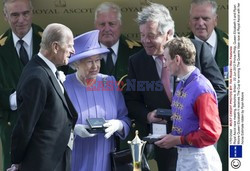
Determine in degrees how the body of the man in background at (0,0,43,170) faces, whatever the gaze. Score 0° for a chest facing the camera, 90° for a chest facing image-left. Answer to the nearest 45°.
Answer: approximately 0°

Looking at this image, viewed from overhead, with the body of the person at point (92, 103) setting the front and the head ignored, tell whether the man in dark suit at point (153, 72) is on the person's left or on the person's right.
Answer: on the person's left

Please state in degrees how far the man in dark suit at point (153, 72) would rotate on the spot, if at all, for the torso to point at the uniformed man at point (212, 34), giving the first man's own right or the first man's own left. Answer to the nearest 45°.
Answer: approximately 180°

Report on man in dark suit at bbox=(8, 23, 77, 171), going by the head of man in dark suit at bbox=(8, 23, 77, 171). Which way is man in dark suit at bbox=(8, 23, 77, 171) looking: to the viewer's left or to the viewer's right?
to the viewer's right

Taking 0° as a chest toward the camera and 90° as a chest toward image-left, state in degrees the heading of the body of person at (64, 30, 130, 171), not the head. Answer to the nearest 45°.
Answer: approximately 0°

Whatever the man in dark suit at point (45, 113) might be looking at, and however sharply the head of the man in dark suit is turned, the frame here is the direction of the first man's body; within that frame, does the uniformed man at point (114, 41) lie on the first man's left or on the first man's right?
on the first man's left

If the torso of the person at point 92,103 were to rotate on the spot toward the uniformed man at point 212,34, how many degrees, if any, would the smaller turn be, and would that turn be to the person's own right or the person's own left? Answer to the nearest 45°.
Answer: approximately 90° to the person's own left

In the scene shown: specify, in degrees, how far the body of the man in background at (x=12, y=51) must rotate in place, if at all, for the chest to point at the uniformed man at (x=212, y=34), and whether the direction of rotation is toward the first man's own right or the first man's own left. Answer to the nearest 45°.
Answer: approximately 90° to the first man's own left

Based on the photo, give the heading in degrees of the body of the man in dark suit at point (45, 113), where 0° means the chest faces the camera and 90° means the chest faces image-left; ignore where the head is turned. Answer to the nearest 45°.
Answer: approximately 270°
